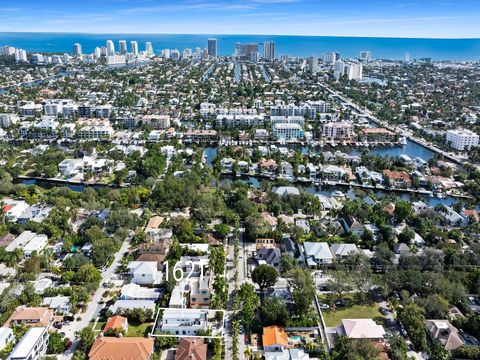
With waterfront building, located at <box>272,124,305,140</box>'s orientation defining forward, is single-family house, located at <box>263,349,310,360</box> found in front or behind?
in front

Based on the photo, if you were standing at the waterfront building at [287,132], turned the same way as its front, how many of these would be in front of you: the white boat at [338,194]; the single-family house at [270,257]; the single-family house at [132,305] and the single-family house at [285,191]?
4

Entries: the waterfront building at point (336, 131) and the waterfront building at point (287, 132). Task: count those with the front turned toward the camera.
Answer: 2

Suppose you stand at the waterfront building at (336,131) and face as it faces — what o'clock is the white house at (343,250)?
The white house is roughly at 12 o'clock from the waterfront building.

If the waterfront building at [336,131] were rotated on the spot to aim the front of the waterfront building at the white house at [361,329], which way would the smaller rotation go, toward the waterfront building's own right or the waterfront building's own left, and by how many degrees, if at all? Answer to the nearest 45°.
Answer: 0° — it already faces it

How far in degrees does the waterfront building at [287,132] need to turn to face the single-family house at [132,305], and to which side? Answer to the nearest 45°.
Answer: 0° — it already faces it

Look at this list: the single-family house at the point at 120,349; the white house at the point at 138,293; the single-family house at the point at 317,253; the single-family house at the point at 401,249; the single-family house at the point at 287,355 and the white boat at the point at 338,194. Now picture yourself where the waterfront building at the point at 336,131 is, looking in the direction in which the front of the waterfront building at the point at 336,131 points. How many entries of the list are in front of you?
6

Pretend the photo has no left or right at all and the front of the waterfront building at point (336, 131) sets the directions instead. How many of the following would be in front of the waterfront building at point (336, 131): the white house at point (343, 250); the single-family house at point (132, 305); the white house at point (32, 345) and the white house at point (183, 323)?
4

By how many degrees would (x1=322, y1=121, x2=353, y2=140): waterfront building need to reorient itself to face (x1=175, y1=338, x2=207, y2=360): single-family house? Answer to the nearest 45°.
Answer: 0° — it already faces it
